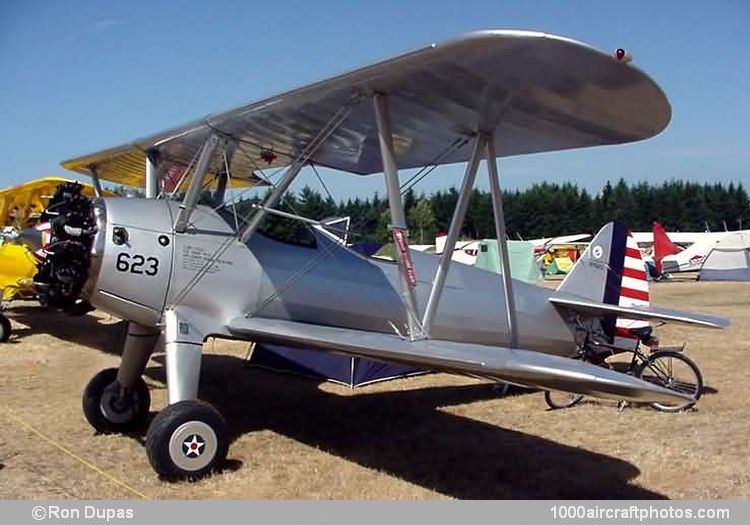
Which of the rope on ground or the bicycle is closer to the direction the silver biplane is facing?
the rope on ground

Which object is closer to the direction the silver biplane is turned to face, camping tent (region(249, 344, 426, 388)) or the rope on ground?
the rope on ground

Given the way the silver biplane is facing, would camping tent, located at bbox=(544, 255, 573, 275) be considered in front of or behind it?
behind

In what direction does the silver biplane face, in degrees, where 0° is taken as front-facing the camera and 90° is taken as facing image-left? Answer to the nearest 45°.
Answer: approximately 45°

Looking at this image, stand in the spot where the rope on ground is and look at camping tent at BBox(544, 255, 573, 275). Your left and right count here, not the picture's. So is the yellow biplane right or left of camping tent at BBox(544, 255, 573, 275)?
left

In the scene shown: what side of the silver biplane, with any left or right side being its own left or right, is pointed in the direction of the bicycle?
back

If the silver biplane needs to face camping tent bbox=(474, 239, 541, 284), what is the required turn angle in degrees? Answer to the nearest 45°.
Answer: approximately 135° to its right
